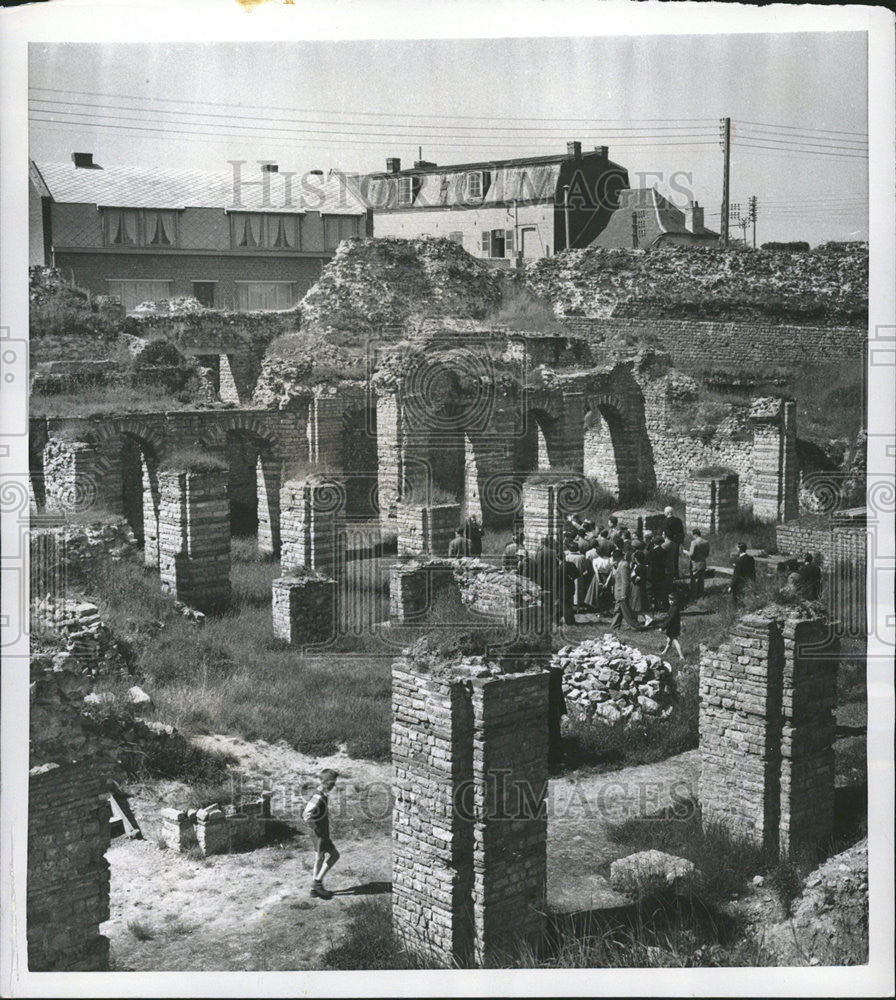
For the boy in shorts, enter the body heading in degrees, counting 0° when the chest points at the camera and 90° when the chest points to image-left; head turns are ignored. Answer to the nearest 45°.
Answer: approximately 270°

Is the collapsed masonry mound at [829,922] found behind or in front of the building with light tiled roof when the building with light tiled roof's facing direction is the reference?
in front

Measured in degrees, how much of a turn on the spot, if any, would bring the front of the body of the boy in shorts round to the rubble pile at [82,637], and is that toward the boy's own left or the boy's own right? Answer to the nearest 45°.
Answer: approximately 135° to the boy's own left

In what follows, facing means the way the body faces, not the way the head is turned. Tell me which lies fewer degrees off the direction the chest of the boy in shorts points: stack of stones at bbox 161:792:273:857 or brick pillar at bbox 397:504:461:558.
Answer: the brick pillar

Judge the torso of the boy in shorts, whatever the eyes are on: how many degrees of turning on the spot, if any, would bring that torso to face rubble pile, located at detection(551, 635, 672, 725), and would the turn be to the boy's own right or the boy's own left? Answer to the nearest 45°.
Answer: approximately 45° to the boy's own left

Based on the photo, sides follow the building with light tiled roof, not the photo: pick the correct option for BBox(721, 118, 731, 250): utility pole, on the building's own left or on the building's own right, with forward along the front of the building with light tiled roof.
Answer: on the building's own left

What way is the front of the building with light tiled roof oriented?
toward the camera

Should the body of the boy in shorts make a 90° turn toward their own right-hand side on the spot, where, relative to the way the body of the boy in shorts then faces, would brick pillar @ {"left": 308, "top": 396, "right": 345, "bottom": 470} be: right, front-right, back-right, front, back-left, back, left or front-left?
back

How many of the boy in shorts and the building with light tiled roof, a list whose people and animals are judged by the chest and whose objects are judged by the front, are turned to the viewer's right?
1

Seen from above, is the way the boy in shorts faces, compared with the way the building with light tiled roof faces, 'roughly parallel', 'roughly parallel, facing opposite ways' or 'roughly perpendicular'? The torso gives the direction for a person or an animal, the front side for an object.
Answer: roughly perpendicular

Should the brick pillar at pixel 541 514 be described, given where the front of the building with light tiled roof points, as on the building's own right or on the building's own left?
on the building's own left

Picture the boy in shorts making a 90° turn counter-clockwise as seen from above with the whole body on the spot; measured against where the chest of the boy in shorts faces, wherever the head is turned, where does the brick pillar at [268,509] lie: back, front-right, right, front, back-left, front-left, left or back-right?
front

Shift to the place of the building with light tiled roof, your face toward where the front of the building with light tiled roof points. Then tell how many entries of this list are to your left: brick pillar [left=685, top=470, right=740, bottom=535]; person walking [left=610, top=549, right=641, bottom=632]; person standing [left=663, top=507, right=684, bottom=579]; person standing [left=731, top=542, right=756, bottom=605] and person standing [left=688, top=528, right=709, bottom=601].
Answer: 5

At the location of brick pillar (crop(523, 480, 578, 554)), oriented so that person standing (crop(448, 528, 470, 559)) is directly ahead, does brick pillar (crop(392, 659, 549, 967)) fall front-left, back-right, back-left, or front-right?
front-left

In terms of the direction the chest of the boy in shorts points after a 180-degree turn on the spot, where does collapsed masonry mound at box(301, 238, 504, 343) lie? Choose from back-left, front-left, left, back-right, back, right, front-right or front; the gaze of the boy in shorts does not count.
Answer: right

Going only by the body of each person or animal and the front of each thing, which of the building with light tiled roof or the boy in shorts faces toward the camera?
the building with light tiled roof

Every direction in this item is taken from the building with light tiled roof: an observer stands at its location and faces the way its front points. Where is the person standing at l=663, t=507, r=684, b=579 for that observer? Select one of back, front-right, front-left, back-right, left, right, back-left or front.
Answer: left

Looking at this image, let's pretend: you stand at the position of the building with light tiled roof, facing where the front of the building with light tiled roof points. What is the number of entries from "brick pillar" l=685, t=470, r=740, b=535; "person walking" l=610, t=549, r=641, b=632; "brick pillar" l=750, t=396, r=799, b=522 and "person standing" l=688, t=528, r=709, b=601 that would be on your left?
4
